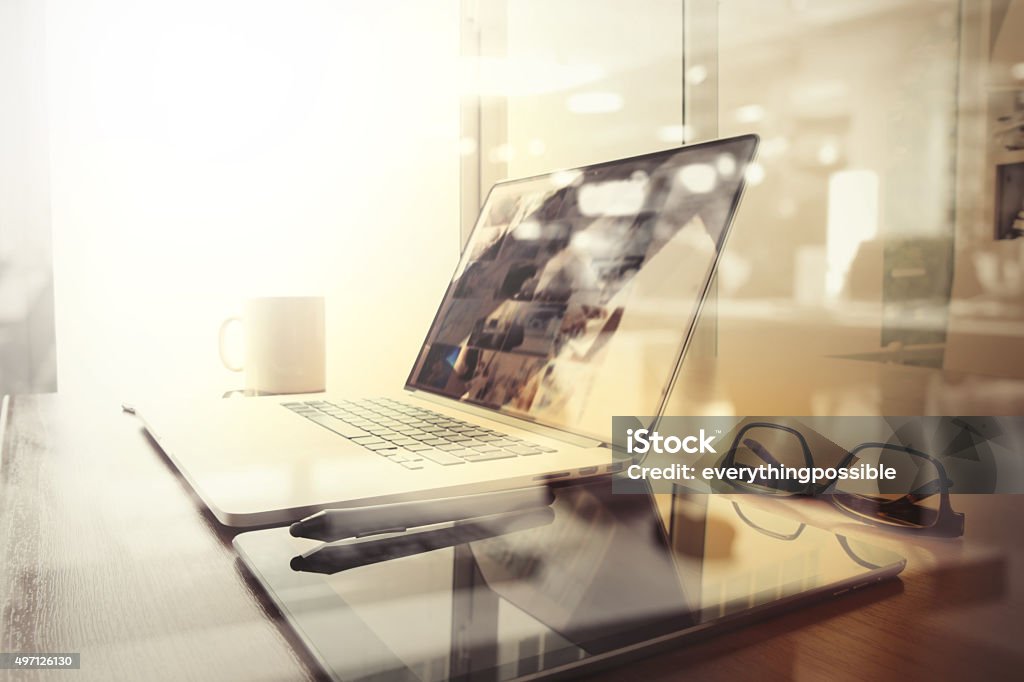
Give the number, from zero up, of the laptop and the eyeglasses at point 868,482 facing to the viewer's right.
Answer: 0

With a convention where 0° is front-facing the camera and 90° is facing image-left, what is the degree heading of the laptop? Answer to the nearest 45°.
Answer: approximately 45°
